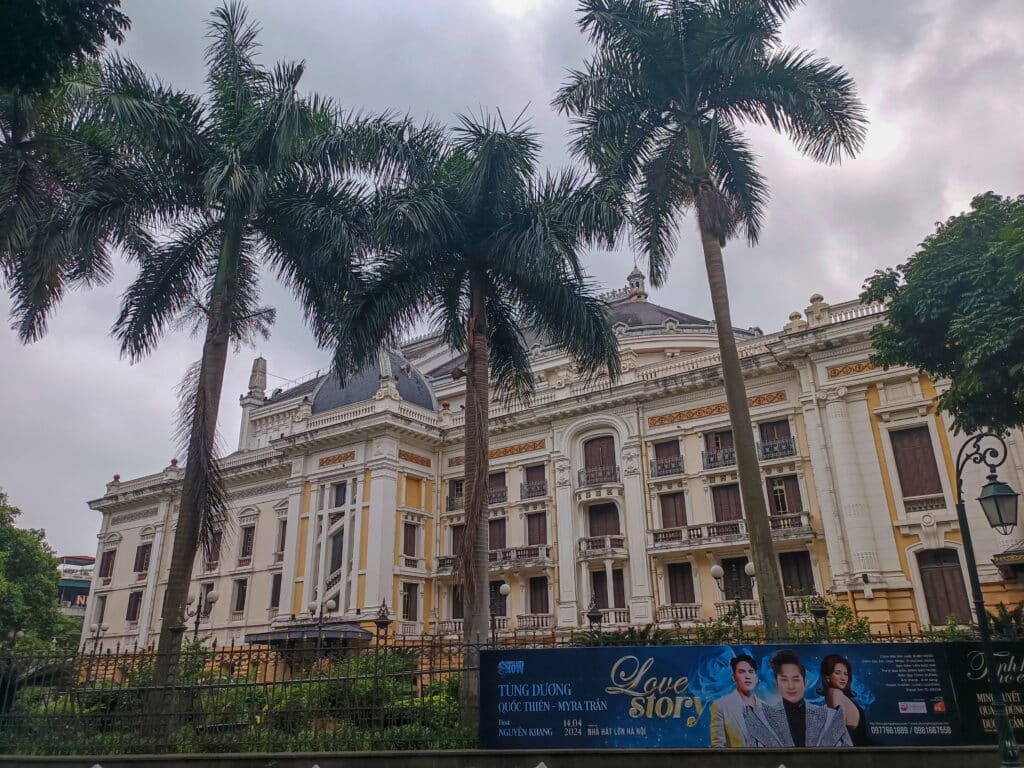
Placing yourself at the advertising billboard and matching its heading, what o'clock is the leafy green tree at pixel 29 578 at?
The leafy green tree is roughly at 4 o'clock from the advertising billboard.

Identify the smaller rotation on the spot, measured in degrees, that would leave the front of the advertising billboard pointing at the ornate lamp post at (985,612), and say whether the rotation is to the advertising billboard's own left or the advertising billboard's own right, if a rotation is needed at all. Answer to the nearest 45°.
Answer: approximately 90° to the advertising billboard's own left

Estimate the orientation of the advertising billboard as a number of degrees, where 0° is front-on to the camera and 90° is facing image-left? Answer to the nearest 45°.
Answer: approximately 0°

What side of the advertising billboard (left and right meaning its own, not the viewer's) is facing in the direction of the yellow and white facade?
back
